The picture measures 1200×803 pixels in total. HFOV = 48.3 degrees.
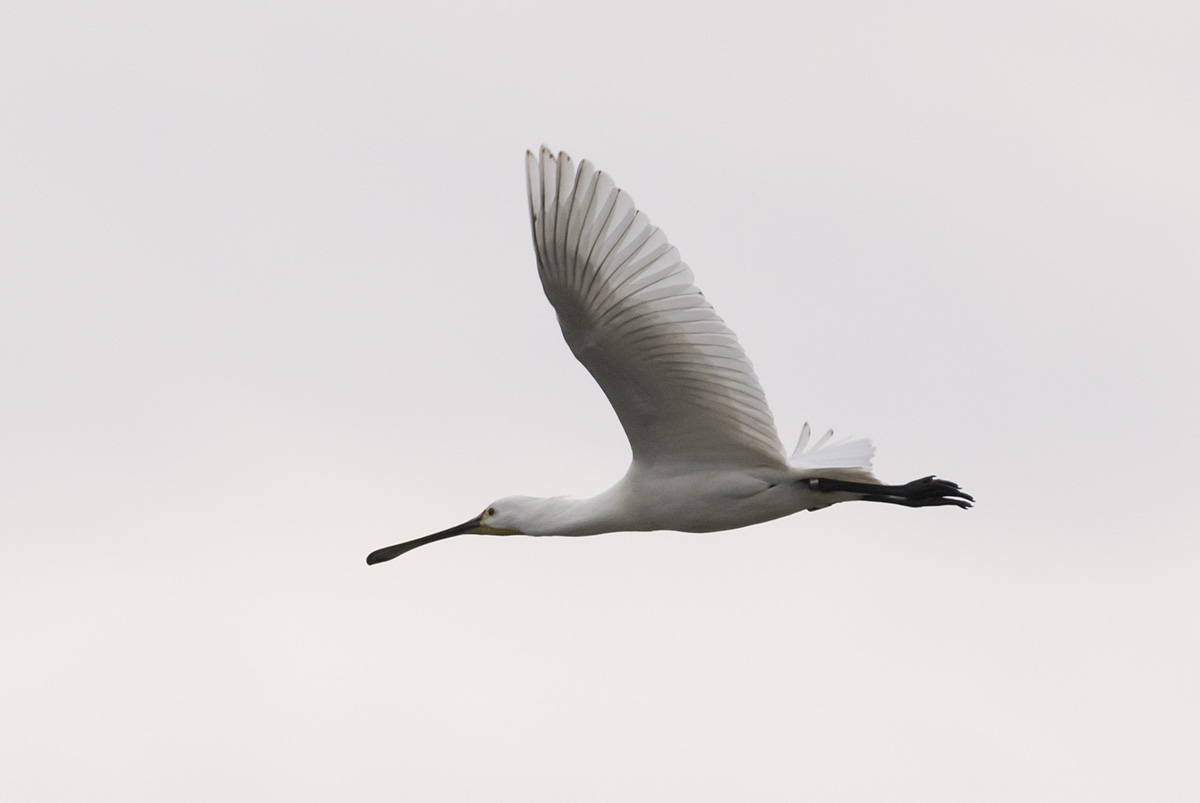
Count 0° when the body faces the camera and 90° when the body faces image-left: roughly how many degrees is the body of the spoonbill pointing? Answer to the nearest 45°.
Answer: approximately 90°
